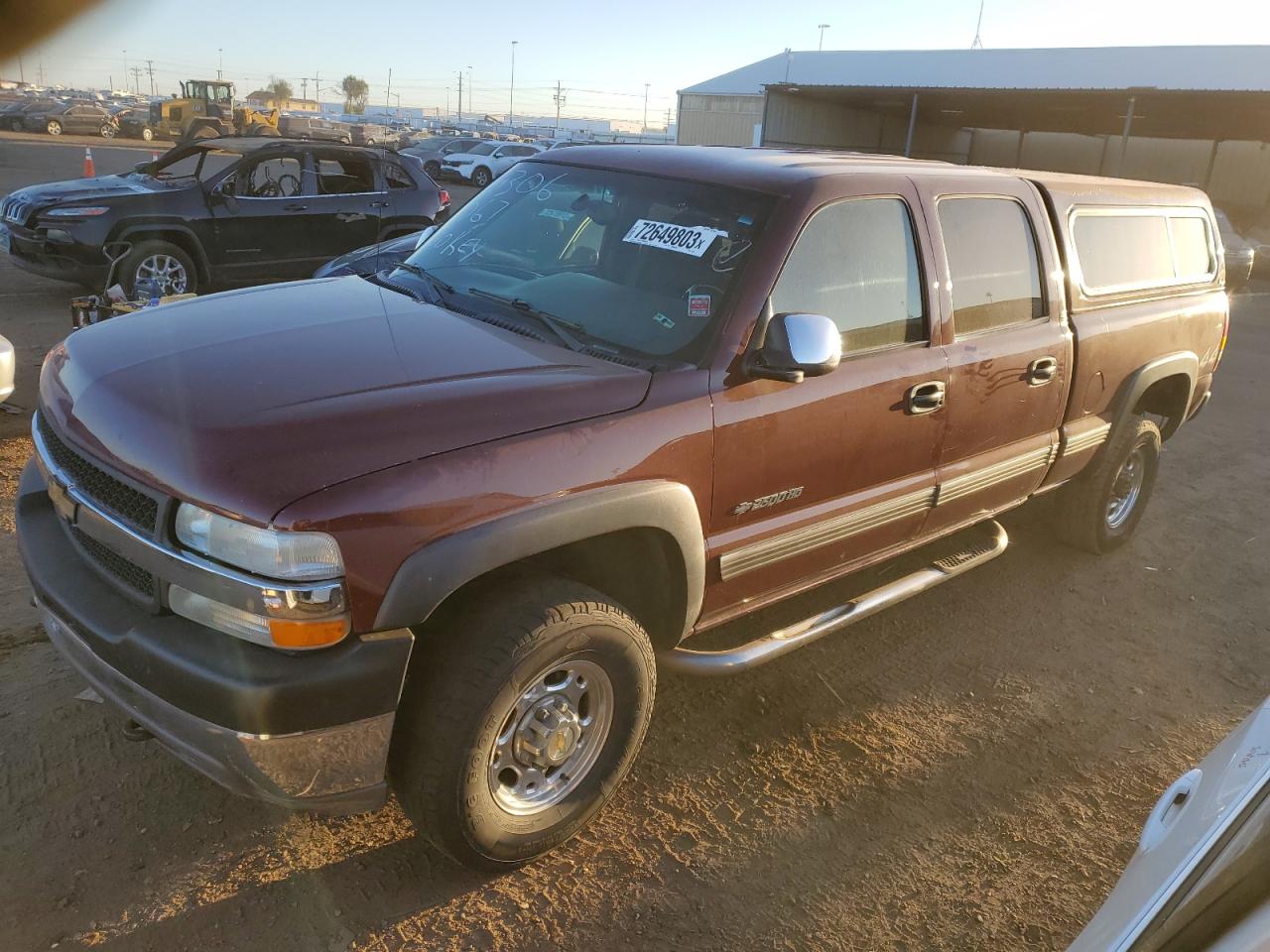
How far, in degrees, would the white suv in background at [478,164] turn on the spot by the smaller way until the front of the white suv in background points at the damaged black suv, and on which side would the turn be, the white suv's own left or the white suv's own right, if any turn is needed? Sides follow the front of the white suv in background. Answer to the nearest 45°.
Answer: approximately 45° to the white suv's own left

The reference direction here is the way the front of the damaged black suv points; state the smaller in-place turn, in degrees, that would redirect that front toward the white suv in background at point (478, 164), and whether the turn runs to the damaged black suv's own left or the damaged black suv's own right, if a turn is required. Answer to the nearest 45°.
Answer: approximately 135° to the damaged black suv's own right

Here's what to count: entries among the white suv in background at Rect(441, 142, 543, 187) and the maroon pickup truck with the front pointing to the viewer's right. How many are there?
0

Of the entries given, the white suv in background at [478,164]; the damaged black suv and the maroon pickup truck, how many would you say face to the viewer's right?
0

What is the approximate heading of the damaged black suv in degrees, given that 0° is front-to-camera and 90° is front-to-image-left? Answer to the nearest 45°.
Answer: approximately 45°

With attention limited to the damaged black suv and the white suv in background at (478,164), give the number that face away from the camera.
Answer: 0

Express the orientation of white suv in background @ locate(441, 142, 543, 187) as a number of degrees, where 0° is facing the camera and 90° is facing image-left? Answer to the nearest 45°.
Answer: approximately 45°

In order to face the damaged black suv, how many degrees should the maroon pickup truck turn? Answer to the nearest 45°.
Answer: approximately 90° to its right

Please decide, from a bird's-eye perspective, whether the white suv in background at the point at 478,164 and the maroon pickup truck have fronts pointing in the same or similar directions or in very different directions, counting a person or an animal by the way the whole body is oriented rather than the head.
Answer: same or similar directions

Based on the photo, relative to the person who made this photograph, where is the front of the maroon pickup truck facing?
facing the viewer and to the left of the viewer

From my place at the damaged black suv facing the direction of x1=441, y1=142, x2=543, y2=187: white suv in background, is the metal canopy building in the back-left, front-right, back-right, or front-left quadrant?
front-right

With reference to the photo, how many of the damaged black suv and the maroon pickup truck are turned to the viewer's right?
0

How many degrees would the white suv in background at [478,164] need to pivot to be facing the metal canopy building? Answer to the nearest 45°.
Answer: approximately 135° to its left

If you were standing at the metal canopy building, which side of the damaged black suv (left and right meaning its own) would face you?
back

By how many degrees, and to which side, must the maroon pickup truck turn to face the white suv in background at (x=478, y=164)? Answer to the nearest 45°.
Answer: approximately 135° to its right

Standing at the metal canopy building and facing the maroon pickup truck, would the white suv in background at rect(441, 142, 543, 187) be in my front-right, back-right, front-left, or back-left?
front-right

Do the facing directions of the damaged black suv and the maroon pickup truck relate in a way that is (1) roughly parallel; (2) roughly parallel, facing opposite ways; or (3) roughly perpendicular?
roughly parallel

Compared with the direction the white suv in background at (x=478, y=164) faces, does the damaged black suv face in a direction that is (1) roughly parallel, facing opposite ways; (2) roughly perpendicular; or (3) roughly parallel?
roughly parallel
